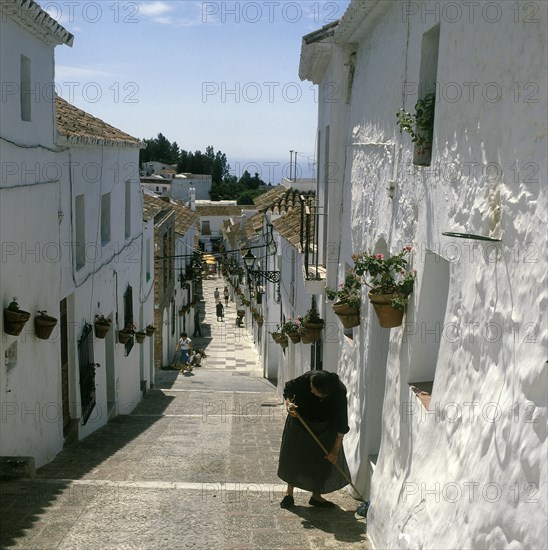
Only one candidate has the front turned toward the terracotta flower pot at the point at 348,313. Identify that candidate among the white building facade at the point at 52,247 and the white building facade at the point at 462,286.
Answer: the white building facade at the point at 52,247

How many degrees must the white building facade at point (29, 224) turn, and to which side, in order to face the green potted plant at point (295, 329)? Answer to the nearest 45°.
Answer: approximately 90° to its left

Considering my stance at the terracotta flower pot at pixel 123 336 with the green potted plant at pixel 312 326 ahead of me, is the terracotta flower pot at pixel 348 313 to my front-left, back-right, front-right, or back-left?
front-right

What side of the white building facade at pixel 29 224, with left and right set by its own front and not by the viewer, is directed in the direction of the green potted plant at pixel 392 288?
front

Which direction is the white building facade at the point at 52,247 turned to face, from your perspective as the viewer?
facing the viewer and to the right of the viewer

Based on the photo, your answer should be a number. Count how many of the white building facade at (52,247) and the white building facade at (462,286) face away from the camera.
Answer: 0

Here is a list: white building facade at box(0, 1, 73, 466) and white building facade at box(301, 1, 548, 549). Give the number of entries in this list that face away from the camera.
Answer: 0

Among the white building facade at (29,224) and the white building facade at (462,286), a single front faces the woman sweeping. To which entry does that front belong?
the white building facade at (29,224)

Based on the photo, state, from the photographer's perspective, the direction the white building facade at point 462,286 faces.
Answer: facing the viewer and to the left of the viewer

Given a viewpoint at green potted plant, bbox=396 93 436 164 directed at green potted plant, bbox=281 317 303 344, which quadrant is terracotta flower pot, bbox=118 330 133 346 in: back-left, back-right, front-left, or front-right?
front-left

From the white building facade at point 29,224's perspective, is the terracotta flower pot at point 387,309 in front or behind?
in front

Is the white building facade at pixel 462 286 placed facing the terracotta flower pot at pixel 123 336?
no

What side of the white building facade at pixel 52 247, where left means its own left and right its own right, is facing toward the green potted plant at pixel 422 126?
front

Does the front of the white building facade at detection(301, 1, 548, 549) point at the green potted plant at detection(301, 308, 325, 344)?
no

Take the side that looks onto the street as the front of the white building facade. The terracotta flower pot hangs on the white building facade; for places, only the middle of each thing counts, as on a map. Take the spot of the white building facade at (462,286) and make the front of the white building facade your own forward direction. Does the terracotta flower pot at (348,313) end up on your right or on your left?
on your right

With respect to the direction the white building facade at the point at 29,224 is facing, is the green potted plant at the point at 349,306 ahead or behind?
ahead
